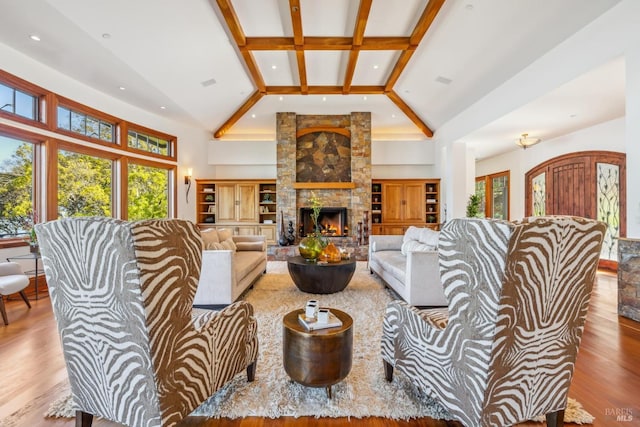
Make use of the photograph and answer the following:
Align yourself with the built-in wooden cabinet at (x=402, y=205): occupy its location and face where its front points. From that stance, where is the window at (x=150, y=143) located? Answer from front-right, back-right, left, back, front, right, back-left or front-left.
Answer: front-right

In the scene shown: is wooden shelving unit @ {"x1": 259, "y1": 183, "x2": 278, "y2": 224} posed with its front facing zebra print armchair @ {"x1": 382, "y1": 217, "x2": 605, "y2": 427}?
yes

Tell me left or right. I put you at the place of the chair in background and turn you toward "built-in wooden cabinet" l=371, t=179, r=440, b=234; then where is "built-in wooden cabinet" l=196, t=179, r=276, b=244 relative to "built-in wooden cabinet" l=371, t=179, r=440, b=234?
left

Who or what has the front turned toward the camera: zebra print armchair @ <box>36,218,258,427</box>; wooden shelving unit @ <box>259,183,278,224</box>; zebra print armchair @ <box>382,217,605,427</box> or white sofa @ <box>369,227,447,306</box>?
the wooden shelving unit

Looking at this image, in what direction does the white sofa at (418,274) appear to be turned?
to the viewer's left

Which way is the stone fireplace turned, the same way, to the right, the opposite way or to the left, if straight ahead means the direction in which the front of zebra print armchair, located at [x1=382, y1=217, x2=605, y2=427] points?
the opposite way

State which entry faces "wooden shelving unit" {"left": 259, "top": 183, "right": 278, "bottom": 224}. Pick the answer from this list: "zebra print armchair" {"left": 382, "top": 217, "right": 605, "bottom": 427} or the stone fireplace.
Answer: the zebra print armchair
